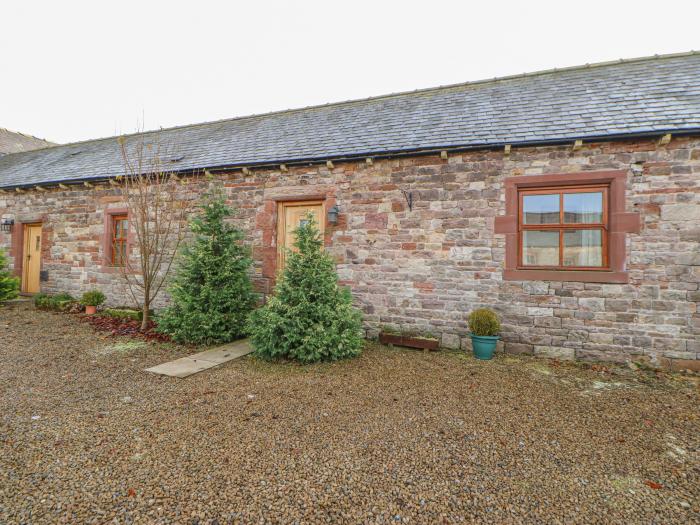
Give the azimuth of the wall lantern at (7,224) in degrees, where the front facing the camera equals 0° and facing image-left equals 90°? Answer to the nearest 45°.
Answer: approximately 45°

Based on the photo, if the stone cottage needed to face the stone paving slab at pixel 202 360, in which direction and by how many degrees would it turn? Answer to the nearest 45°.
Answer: approximately 45° to its right

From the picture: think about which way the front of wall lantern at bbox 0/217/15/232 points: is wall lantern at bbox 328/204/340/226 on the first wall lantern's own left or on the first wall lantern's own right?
on the first wall lantern's own left

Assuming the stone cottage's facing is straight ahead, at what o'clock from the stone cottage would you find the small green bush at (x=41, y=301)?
The small green bush is roughly at 2 o'clock from the stone cottage.

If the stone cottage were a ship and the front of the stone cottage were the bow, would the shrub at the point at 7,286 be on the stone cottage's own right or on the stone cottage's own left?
on the stone cottage's own right

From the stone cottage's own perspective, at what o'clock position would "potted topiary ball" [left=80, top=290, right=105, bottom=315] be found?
The potted topiary ball is roughly at 2 o'clock from the stone cottage.

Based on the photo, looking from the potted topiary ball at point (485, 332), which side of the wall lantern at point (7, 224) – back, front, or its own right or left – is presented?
left

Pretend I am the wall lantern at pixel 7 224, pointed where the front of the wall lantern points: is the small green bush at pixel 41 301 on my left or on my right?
on my left

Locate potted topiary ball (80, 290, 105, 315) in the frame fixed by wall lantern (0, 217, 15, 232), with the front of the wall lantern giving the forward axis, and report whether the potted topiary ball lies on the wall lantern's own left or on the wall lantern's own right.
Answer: on the wall lantern's own left

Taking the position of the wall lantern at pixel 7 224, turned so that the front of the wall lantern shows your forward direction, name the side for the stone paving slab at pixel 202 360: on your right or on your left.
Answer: on your left

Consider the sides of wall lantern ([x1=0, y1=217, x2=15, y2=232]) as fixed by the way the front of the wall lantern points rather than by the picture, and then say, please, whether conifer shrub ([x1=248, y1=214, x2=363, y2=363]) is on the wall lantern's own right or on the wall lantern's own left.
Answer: on the wall lantern's own left
